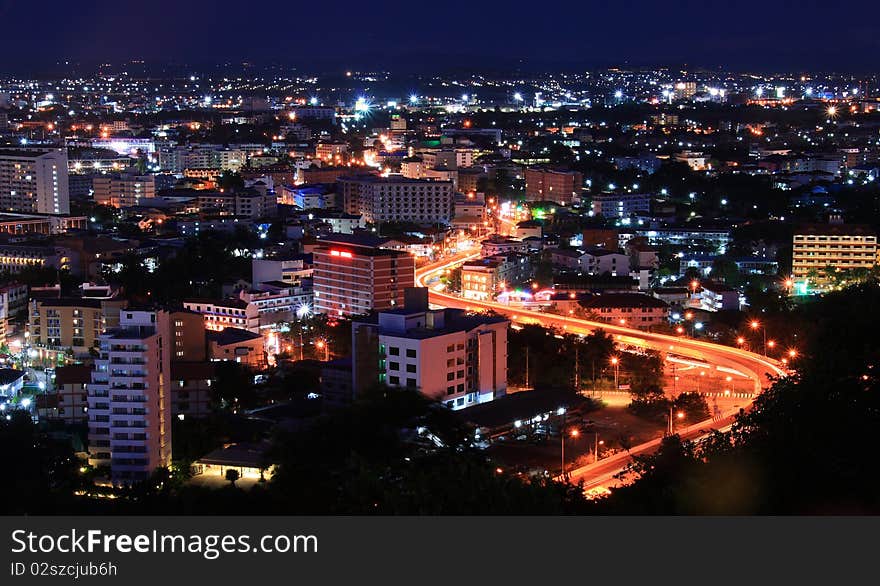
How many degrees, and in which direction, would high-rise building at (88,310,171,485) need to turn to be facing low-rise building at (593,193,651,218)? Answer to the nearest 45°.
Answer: approximately 135° to its left

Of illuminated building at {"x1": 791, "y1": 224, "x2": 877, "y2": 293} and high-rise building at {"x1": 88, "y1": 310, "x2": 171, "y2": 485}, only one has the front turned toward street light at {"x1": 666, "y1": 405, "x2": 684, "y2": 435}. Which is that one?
the illuminated building

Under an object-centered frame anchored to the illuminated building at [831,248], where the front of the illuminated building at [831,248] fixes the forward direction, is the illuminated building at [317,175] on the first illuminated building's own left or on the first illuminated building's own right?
on the first illuminated building's own right

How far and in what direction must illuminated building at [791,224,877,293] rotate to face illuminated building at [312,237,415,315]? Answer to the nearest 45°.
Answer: approximately 45° to its right

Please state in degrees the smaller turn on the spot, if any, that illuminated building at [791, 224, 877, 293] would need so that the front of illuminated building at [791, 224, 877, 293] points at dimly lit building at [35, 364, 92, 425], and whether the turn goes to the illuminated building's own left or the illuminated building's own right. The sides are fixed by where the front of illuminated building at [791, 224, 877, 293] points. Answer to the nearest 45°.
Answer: approximately 45° to the illuminated building's own right

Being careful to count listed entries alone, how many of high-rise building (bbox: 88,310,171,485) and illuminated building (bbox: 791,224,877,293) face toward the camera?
2

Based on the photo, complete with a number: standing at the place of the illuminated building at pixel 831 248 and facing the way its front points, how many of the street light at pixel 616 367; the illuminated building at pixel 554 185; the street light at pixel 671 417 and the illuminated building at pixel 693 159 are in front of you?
2

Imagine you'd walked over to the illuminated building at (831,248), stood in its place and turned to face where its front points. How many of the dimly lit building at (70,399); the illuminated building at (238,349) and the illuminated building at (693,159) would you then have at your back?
1

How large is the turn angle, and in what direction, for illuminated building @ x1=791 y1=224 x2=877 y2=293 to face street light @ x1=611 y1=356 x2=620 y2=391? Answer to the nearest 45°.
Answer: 0° — it already faces it

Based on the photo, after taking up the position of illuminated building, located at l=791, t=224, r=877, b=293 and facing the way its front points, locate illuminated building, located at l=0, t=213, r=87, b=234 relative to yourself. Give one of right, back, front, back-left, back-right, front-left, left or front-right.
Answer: right

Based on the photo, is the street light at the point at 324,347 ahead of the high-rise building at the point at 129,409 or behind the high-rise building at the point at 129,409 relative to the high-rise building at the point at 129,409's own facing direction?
behind

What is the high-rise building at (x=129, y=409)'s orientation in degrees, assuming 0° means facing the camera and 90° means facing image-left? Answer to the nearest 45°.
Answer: approximately 0°

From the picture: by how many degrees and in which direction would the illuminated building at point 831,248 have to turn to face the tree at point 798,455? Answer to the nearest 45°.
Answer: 0° — it already faces it

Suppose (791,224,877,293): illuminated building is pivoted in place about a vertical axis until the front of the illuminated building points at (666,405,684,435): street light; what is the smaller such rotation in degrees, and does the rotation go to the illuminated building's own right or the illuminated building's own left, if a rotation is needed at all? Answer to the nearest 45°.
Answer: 0° — it already faces it

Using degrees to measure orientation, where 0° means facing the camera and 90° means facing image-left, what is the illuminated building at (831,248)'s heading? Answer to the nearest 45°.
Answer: approximately 0°

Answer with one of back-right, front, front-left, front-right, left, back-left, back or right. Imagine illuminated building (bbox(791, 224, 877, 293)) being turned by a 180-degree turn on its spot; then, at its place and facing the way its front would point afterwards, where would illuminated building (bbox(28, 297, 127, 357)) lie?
back-left
